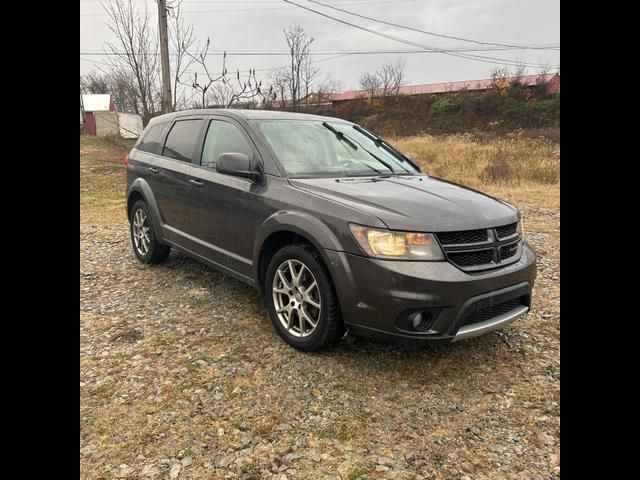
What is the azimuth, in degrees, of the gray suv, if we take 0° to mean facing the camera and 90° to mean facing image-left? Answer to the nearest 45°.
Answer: approximately 315°

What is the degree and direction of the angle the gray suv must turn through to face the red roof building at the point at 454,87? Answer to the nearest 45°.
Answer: approximately 135° to its left
